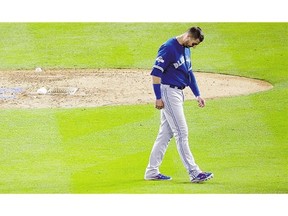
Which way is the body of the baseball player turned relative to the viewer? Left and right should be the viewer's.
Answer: facing the viewer and to the right of the viewer

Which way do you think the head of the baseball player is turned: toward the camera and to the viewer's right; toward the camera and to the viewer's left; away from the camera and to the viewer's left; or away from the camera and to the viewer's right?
toward the camera and to the viewer's right
